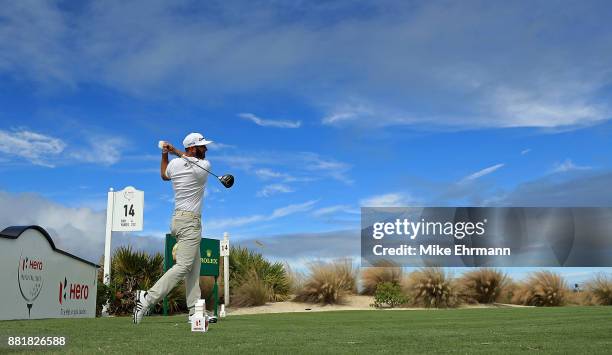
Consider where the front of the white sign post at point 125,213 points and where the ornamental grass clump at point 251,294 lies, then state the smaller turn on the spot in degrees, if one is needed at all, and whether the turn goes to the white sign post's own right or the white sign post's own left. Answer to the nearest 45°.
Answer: approximately 90° to the white sign post's own left

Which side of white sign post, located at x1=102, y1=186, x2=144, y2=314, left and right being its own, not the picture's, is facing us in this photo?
front

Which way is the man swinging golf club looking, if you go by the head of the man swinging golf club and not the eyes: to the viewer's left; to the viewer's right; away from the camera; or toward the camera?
to the viewer's right

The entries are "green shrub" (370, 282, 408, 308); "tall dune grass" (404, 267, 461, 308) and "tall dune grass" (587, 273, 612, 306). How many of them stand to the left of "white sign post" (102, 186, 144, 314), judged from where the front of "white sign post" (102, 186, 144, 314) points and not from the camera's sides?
3

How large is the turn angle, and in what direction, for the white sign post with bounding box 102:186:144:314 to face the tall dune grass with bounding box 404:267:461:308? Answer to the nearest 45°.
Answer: approximately 90° to its left

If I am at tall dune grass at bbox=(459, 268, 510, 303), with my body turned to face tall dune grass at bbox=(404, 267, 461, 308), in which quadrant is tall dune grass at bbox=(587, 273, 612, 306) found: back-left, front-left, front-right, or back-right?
back-left

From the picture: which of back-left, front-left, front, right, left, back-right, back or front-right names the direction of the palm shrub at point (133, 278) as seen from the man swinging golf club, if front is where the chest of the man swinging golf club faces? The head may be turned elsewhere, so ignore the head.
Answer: left

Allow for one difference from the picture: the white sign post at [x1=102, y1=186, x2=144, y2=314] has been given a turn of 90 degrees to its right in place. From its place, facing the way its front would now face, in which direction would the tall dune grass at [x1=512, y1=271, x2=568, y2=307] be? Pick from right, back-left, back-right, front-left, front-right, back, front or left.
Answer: back

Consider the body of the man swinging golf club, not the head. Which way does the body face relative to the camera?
to the viewer's right

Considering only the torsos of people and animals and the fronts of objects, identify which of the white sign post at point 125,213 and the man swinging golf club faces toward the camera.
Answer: the white sign post
